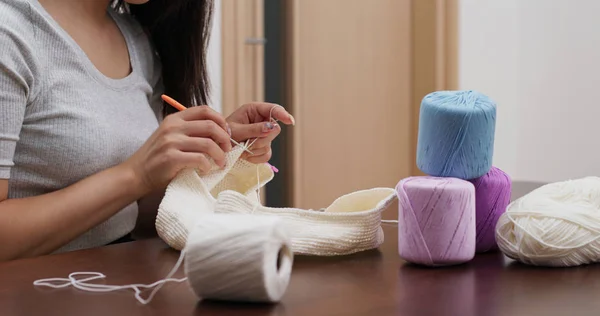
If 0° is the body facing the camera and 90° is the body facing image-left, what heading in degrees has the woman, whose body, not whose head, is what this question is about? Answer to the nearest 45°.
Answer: approximately 315°
